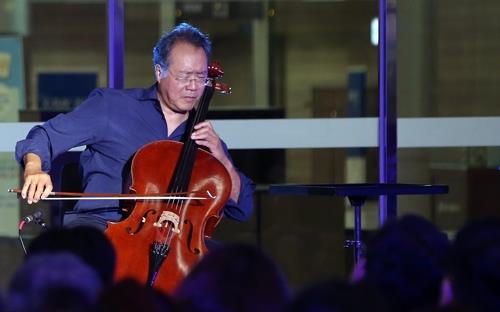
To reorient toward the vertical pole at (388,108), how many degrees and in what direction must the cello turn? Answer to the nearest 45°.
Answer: approximately 135° to its left

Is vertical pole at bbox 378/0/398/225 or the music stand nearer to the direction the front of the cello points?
the music stand

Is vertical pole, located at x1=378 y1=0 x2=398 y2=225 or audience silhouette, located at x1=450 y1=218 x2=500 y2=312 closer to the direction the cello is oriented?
the audience silhouette

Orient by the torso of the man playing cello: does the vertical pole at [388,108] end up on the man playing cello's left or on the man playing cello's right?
on the man playing cello's left

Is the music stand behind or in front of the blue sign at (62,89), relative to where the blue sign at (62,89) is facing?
in front

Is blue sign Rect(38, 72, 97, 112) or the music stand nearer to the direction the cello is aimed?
the music stand

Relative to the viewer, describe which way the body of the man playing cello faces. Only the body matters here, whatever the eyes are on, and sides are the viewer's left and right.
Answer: facing the viewer and to the right of the viewer

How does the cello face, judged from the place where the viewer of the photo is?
facing the viewer

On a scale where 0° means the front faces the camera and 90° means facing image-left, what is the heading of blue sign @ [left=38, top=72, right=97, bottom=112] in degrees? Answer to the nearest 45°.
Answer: approximately 0°

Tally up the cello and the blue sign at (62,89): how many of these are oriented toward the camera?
2

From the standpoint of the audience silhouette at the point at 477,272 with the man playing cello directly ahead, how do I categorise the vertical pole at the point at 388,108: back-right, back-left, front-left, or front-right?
front-right

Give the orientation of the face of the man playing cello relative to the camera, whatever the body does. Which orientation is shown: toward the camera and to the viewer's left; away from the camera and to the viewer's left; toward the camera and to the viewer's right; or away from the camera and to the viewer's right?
toward the camera and to the viewer's right
